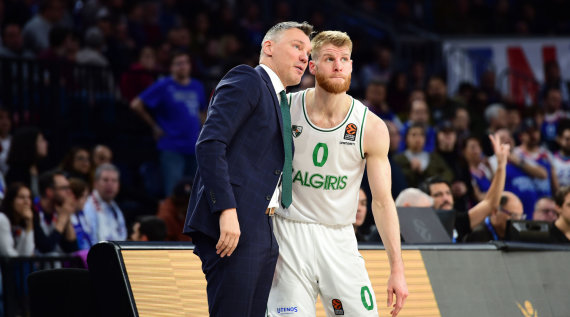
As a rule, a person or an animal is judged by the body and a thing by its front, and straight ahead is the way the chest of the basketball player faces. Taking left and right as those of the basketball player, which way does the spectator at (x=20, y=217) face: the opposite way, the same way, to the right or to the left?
to the left

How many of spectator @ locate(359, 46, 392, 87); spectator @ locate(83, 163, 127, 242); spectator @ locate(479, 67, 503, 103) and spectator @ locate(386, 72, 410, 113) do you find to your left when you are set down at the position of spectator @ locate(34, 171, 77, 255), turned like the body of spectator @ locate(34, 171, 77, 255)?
4

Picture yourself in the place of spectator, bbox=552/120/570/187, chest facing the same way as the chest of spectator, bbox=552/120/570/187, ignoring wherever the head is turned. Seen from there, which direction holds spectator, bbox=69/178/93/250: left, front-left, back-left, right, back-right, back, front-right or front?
front-right

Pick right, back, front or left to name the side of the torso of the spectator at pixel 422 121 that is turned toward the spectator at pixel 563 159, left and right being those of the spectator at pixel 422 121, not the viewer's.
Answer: left

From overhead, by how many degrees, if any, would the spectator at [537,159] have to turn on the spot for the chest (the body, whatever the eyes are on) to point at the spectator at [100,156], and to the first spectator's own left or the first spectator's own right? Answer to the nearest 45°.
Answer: approximately 45° to the first spectator's own right

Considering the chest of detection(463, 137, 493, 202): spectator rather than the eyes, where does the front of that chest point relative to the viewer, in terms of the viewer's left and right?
facing the viewer

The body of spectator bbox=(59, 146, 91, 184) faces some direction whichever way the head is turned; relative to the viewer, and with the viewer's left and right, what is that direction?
facing the viewer and to the right of the viewer

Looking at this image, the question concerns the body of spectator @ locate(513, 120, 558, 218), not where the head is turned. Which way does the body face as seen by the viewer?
toward the camera

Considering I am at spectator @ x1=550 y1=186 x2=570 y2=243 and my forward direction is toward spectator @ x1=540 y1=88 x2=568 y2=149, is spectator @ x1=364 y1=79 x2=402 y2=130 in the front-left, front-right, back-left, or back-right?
front-left

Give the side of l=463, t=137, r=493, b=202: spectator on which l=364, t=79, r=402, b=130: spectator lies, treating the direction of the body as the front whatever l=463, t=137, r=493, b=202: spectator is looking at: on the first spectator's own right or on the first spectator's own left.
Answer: on the first spectator's own right

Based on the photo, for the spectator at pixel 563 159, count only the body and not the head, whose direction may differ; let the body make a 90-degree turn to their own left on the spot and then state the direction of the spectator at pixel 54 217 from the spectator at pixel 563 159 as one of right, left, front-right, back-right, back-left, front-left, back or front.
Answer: back-right

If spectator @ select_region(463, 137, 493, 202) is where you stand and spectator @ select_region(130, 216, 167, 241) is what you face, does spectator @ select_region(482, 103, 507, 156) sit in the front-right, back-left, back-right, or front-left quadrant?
back-right

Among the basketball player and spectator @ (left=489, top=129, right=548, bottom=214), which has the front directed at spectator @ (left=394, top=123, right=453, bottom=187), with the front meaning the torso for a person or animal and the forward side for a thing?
spectator @ (left=489, top=129, right=548, bottom=214)
